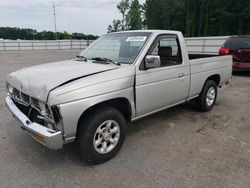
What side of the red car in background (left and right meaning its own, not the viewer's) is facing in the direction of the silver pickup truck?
back

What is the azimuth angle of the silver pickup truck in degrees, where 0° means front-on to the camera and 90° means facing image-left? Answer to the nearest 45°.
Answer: approximately 45°

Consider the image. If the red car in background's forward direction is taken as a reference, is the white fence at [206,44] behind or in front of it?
in front

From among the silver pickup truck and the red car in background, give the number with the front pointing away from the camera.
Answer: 1

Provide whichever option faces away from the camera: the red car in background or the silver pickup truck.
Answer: the red car in background

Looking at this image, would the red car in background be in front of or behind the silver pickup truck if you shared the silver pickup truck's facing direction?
behind

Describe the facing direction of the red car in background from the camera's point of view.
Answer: facing away from the viewer

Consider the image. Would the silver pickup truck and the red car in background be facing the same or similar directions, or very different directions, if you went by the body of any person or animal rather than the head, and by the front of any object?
very different directions

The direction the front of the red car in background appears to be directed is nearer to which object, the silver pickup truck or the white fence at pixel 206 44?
the white fence

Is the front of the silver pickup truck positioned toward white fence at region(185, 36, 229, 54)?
no
